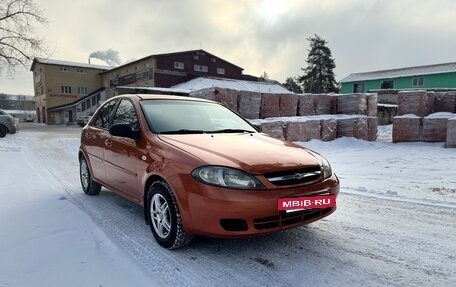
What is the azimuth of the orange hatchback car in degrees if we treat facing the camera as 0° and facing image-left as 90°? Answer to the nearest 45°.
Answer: approximately 315°

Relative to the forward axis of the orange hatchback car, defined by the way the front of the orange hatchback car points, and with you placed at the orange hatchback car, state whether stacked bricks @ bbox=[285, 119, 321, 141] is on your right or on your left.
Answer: on your left

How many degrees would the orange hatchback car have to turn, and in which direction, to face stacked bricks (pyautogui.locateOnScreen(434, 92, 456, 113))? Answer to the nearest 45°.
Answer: approximately 90° to its left

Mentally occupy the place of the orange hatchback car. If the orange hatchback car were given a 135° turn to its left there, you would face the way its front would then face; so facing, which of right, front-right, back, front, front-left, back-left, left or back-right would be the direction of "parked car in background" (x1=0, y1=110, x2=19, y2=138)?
front-left

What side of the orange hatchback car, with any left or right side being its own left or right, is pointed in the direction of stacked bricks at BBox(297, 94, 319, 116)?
left

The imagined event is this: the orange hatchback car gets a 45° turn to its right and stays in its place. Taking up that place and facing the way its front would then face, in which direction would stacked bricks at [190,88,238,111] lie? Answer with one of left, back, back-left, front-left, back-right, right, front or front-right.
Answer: back

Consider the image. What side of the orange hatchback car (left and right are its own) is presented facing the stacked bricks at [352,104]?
left

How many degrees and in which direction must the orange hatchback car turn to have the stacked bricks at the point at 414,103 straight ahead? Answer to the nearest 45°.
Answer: approximately 90° to its left

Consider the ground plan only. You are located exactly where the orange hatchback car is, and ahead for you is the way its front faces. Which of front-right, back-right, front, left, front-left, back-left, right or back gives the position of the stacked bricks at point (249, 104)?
back-left

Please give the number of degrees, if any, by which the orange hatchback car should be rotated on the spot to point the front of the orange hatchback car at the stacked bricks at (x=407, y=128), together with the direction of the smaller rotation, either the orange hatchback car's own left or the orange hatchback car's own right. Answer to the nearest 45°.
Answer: approximately 90° to the orange hatchback car's own left
